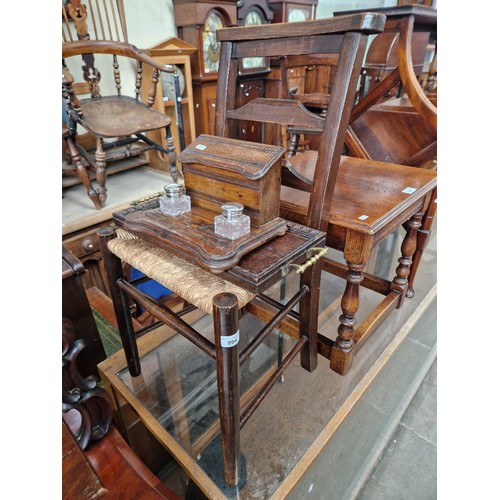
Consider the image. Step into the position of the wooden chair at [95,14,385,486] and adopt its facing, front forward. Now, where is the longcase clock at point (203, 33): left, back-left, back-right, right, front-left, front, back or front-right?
back-right

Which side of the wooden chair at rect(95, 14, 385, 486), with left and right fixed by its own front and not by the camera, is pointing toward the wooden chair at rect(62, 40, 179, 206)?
right

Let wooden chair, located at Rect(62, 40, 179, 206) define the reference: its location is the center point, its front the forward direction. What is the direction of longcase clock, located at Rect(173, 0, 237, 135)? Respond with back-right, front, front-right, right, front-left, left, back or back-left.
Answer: left

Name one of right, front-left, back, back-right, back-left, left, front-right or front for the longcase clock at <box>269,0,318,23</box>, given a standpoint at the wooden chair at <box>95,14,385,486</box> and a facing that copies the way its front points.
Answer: back-right

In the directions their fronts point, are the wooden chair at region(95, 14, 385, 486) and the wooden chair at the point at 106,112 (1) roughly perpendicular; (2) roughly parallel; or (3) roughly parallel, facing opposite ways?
roughly perpendicular

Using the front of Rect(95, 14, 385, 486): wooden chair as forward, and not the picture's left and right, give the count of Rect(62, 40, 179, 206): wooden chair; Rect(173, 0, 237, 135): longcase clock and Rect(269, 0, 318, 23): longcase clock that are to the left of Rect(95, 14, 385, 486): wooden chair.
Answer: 0

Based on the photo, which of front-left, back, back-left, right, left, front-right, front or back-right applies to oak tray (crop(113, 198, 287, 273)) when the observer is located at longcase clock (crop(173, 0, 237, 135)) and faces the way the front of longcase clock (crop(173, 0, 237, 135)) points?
front-right

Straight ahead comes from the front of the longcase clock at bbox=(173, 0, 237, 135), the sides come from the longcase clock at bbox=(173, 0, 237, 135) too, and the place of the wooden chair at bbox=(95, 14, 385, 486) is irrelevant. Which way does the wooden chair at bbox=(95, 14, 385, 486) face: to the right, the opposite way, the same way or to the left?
to the right

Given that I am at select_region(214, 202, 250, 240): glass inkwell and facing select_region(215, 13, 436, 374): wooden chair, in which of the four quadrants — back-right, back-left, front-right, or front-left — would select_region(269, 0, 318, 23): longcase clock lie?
front-left

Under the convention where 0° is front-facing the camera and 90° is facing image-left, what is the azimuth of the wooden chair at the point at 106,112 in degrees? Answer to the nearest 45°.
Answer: approximately 315°

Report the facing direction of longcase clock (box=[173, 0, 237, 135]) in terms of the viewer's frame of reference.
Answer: facing the viewer and to the right of the viewer

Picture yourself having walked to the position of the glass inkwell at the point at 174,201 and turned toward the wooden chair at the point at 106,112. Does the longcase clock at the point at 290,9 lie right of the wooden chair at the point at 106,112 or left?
right

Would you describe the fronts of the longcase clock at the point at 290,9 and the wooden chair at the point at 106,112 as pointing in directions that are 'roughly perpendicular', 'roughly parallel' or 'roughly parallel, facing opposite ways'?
roughly parallel

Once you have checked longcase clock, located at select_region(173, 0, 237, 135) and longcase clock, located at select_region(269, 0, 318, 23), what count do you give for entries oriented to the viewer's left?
0

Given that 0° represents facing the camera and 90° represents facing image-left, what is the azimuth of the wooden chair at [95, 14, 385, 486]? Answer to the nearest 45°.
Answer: approximately 45°

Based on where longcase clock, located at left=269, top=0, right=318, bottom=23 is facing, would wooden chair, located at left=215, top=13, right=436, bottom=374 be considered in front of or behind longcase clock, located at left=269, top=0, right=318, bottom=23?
in front

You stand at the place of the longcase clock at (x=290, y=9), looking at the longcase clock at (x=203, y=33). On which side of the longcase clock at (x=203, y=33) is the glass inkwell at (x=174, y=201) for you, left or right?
left

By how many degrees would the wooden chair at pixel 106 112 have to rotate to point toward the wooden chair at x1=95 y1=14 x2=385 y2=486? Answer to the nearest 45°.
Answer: approximately 45° to its right

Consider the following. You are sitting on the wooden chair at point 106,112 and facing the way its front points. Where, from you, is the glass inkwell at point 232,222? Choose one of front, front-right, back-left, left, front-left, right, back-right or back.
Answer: front-right
